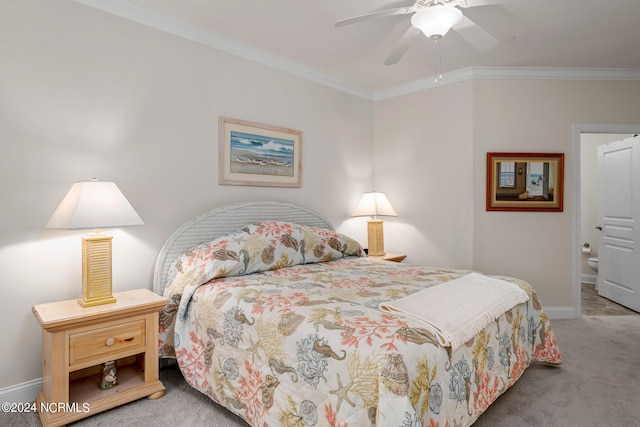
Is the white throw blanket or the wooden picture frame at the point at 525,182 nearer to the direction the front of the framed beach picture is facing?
the white throw blanket

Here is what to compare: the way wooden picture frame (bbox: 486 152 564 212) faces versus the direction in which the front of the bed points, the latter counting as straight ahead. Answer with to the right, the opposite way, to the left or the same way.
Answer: to the right

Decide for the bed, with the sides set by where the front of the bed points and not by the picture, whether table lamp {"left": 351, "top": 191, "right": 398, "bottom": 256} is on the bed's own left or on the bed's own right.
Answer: on the bed's own left

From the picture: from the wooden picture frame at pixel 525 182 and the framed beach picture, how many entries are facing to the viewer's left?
0

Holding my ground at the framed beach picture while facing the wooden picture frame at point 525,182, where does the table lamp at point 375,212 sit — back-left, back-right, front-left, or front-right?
front-left

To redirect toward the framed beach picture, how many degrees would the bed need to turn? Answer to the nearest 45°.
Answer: approximately 180°

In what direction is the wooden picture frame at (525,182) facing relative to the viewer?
toward the camera

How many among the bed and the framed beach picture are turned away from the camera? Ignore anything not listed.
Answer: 0

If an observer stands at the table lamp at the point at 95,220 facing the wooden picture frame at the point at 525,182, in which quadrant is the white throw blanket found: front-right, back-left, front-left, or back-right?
front-right

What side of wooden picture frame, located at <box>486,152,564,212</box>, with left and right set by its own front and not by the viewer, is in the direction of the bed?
front

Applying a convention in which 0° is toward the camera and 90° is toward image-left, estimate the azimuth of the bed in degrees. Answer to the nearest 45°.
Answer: approximately 315°

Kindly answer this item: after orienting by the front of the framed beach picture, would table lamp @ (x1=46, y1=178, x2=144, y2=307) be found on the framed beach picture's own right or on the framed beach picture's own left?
on the framed beach picture's own right

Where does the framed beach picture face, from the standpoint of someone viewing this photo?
facing the viewer and to the right of the viewer

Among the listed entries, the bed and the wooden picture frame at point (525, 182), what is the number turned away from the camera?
0

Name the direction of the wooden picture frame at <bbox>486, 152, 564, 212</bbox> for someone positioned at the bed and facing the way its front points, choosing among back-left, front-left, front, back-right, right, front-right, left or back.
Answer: left

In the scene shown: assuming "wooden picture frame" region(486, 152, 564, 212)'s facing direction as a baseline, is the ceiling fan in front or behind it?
in front

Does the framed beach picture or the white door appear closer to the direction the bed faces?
the white door

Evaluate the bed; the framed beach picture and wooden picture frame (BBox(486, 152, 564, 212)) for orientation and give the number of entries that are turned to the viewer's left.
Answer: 0
